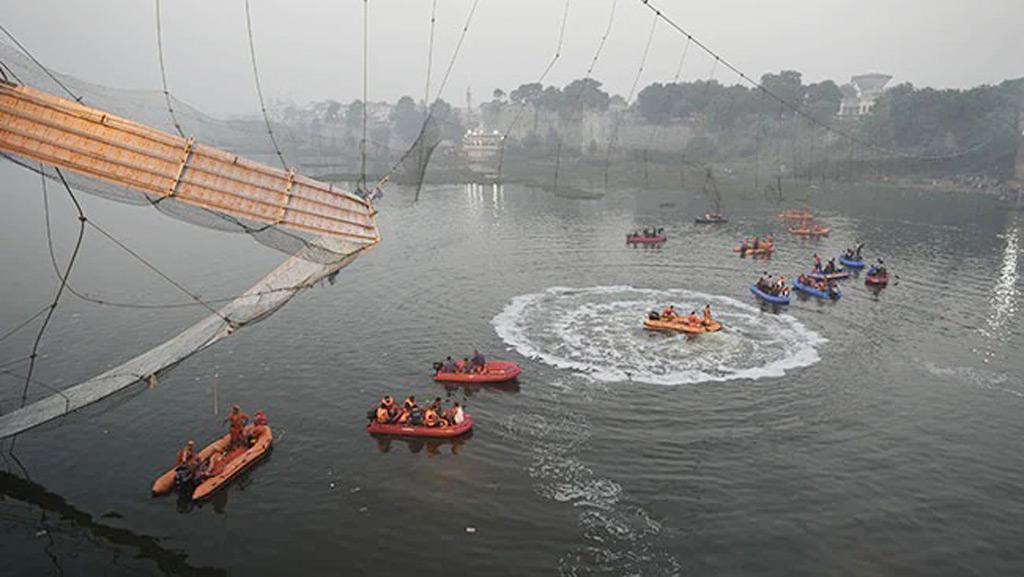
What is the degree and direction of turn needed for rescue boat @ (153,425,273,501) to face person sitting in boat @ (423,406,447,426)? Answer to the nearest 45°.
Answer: approximately 45° to its right

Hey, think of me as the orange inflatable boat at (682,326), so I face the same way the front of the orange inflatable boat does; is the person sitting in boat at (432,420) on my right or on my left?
on my right

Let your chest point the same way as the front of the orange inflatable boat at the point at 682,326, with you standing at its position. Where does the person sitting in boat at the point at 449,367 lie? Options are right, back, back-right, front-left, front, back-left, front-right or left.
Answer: back-right

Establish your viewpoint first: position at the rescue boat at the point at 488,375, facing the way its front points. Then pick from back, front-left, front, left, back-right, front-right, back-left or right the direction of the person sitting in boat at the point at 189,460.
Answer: back-right

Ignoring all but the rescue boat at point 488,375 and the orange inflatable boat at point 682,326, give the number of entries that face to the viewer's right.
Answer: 2

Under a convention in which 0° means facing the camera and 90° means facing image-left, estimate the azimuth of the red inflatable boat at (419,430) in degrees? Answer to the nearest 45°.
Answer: approximately 270°

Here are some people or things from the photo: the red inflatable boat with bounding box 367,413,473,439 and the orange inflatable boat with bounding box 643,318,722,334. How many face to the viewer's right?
2

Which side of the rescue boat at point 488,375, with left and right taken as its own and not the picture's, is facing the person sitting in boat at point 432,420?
right

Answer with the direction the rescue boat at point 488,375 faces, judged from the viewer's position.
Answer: facing to the right of the viewer

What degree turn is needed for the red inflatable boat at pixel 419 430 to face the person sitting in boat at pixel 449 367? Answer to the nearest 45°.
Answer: approximately 90° to its left

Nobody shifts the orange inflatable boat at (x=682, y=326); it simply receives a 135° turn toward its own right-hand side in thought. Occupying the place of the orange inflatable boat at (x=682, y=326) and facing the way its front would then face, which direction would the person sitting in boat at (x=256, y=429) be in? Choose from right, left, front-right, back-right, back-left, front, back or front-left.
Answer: front
